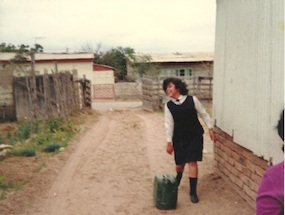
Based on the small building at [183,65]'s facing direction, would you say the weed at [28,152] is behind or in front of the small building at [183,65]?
in front

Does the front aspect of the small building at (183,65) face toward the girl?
yes

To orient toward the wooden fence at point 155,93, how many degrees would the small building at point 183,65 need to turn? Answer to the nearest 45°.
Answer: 0° — it already faces it

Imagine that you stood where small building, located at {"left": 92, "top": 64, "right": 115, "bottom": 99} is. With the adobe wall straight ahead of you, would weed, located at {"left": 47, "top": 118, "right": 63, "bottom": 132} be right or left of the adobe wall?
right

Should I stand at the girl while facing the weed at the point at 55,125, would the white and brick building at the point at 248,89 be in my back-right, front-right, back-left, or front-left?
back-right

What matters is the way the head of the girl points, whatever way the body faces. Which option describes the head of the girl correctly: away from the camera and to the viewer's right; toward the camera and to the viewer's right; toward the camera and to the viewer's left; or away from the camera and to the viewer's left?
toward the camera and to the viewer's left

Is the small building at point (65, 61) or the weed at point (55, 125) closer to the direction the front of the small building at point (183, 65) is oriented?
the weed

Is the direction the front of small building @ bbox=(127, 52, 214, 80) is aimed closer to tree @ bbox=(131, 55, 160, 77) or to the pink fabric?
the pink fabric

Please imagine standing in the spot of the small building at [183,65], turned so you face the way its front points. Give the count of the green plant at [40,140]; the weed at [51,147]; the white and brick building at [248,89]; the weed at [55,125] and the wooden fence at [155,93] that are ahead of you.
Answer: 5

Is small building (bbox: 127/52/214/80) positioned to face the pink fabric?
yes

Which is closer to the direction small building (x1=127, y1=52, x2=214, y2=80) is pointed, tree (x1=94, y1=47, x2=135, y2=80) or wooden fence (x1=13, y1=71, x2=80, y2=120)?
the wooden fence

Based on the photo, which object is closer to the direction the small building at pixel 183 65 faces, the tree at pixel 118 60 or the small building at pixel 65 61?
the small building

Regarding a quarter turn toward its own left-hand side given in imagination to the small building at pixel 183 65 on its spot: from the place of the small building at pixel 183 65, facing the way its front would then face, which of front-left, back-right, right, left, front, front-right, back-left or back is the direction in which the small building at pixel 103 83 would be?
back

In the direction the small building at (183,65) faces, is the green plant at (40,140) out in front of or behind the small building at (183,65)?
in front

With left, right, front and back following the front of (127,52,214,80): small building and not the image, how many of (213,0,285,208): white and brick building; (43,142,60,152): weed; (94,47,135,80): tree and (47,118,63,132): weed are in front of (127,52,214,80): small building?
3

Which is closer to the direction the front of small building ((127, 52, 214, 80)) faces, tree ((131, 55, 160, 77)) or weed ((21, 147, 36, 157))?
the weed

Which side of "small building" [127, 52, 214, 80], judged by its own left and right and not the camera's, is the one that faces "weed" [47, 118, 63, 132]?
front

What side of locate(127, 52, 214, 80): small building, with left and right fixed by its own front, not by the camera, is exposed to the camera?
front
